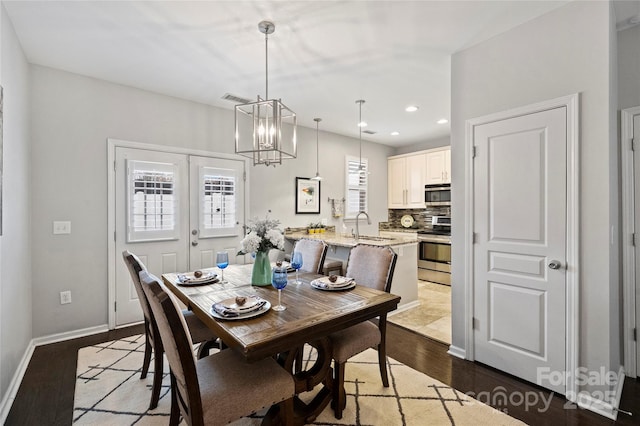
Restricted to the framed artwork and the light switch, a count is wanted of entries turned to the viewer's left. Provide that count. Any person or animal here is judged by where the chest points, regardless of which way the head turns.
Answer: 0

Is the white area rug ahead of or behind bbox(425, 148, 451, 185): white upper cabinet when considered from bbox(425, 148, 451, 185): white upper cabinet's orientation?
ahead

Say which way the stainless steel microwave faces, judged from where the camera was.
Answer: facing the viewer and to the left of the viewer

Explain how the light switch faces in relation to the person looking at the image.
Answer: facing the viewer

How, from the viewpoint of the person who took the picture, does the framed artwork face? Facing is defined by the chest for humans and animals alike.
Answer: facing the viewer and to the right of the viewer

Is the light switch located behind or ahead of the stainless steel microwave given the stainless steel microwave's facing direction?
ahead

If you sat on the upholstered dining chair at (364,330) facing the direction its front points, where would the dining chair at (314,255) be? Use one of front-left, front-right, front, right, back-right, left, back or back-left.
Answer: right

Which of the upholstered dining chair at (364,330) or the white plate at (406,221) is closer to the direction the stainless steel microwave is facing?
the upholstered dining chair
